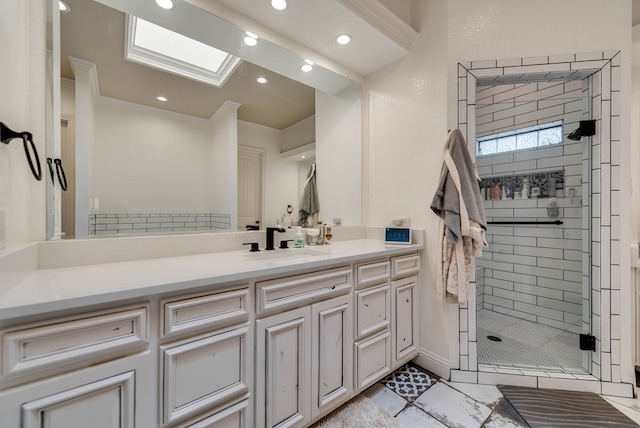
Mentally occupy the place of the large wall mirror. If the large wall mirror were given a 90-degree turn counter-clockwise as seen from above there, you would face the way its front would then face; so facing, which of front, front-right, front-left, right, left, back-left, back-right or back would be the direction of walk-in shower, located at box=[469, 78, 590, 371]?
front-right

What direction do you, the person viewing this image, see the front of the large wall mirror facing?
facing the viewer and to the right of the viewer

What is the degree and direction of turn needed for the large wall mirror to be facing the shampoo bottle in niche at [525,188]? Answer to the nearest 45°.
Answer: approximately 45° to its left

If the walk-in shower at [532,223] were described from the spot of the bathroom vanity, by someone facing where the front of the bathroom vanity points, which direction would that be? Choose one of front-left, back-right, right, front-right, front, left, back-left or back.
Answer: front-left

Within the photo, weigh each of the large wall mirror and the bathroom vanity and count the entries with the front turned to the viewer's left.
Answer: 0

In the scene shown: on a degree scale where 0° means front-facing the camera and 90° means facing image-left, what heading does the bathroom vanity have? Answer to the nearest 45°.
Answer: approximately 315°
